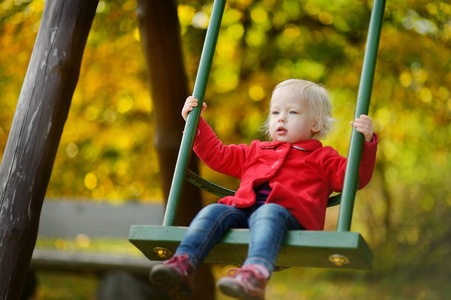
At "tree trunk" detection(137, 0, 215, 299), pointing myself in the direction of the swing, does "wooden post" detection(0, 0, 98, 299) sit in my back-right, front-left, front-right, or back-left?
front-right

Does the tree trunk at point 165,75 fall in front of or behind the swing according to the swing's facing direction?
behind

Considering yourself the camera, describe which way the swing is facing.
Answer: facing the viewer

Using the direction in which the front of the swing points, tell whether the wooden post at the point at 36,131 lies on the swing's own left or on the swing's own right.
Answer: on the swing's own right

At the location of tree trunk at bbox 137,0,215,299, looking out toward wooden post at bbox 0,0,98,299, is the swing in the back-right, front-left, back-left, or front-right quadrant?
front-left
